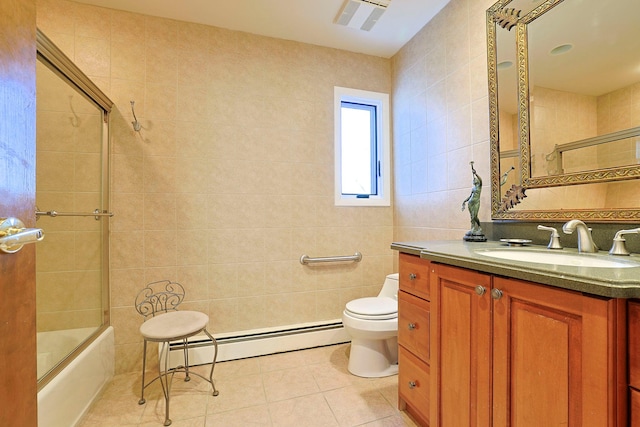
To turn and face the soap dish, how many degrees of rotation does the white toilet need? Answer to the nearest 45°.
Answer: approximately 90° to its left

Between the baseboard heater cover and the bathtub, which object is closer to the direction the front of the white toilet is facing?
the bathtub

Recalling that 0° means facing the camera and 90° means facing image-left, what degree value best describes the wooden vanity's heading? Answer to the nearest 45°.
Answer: approximately 45°

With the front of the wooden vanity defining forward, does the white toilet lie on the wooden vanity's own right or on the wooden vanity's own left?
on the wooden vanity's own right

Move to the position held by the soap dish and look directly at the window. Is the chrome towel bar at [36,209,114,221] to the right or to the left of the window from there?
left

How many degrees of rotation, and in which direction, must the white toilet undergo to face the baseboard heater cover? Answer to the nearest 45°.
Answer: approximately 45° to its right
